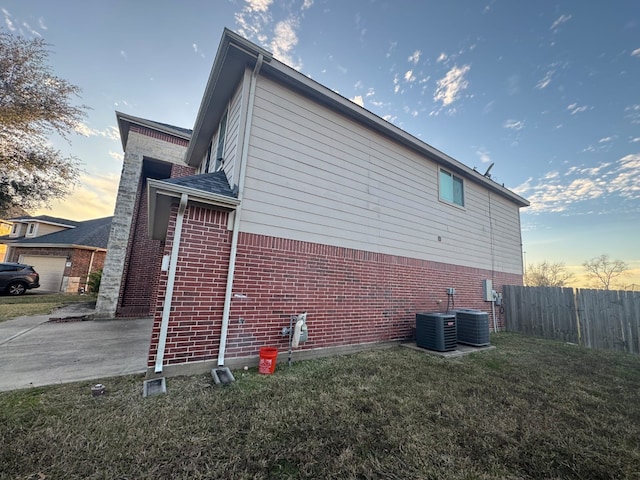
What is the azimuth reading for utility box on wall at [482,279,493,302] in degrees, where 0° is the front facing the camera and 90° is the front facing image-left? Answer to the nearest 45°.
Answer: approximately 315°

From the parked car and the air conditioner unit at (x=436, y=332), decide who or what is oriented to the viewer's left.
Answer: the parked car

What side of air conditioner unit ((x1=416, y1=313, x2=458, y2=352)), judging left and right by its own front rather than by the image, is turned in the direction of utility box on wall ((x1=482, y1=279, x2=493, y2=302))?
left

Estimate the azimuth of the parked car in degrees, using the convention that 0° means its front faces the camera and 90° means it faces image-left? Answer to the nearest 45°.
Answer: approximately 90°

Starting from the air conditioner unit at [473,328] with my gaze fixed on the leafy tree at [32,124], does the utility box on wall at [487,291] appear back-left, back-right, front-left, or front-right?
back-right

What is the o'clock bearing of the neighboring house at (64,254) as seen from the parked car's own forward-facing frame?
The neighboring house is roughly at 4 o'clock from the parked car.

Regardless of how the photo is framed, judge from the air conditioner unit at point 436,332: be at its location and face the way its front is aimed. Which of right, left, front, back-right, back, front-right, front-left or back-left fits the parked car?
back-right
